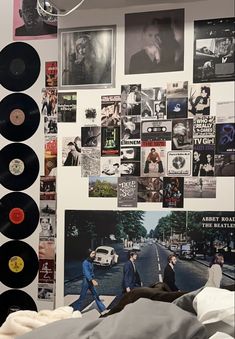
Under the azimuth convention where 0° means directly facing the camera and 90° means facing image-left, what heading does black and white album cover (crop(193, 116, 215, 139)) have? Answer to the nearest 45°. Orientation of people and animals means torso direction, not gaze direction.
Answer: approximately 0°
